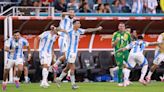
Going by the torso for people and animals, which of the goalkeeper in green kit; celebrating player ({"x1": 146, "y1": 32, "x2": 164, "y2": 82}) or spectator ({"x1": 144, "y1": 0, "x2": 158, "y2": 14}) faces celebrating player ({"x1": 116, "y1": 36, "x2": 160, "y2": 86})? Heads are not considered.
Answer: the spectator

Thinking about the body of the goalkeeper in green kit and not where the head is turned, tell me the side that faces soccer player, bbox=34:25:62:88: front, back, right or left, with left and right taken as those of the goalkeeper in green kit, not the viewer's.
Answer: right
